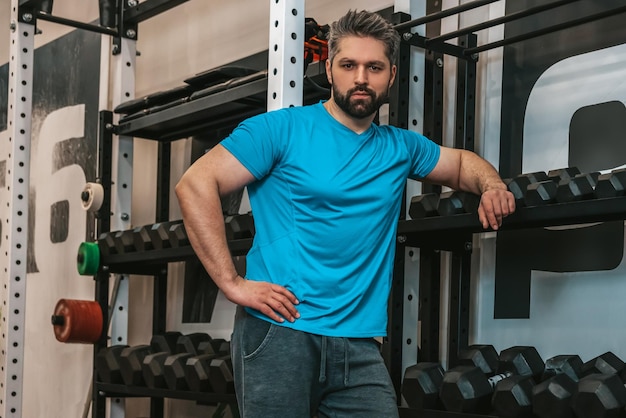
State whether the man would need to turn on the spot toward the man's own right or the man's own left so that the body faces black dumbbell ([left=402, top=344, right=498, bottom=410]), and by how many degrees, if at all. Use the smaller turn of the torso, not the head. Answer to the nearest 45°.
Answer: approximately 90° to the man's own left

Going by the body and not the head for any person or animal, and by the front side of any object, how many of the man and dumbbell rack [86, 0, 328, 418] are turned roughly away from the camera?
0

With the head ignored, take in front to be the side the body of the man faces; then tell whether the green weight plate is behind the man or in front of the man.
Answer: behind

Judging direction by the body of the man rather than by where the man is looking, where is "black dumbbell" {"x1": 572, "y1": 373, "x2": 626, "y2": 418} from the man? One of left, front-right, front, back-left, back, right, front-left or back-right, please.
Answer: front-left

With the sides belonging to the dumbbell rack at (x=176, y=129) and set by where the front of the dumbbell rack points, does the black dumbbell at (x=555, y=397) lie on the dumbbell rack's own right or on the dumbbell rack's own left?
on the dumbbell rack's own left

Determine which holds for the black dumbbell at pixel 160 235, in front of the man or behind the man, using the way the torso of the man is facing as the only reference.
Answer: behind

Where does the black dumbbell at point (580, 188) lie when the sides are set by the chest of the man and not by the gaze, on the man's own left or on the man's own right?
on the man's own left

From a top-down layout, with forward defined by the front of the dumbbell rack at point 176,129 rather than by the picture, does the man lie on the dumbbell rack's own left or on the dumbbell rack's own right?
on the dumbbell rack's own left

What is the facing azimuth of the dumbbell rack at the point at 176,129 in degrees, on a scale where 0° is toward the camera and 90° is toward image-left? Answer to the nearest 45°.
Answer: approximately 45°

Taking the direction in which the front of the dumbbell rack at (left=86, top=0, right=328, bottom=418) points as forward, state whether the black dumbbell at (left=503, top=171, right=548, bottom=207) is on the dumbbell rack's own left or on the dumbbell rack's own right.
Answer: on the dumbbell rack's own left

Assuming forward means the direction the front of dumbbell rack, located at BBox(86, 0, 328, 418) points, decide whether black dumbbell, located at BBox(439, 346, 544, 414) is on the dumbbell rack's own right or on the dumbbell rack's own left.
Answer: on the dumbbell rack's own left

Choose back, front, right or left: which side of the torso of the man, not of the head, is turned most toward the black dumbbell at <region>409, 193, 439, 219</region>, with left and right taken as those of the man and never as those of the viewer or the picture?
left

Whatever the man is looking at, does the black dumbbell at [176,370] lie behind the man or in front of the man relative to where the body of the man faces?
behind

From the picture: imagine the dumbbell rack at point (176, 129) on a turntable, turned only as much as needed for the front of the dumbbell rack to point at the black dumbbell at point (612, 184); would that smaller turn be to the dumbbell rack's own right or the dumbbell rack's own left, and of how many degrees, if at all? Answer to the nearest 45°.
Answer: approximately 90° to the dumbbell rack's own left
